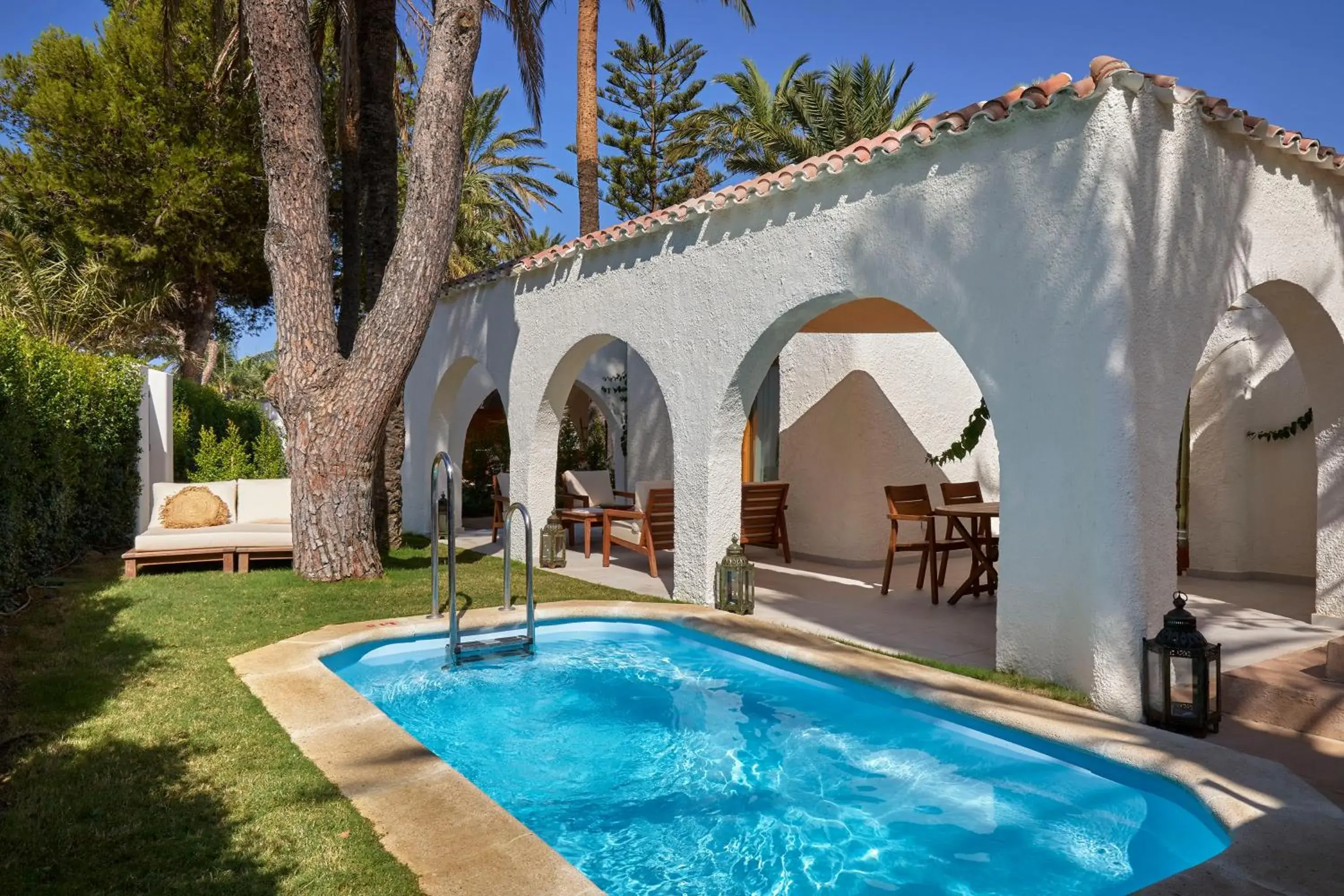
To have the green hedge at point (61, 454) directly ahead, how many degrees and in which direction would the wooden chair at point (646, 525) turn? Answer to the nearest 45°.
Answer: approximately 45° to its left

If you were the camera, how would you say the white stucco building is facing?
facing the viewer and to the left of the viewer

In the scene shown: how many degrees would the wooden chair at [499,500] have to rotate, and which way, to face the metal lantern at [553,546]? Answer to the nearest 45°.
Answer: approximately 90° to its right

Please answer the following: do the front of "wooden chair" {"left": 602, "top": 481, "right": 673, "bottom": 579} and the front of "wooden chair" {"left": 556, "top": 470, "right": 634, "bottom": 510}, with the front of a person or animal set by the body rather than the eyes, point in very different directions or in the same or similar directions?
very different directions

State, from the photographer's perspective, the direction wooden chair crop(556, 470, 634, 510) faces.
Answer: facing the viewer and to the right of the viewer

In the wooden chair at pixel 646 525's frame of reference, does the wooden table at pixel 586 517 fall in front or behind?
in front

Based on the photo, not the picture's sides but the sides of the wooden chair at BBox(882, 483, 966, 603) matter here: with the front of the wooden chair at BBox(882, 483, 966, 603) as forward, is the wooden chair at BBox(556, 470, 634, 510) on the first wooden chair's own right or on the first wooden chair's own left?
on the first wooden chair's own left

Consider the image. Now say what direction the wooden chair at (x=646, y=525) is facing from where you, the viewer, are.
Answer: facing away from the viewer and to the left of the viewer

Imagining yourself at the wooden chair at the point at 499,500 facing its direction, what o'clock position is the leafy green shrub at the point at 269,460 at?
The leafy green shrub is roughly at 7 o'clock from the wooden chair.

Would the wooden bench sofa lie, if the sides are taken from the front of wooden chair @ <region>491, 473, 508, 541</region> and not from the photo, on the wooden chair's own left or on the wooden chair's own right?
on the wooden chair's own right

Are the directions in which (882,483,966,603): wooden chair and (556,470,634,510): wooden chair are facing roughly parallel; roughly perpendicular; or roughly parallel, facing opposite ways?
roughly perpendicular

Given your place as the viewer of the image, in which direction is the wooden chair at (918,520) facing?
facing away from the viewer and to the right of the viewer

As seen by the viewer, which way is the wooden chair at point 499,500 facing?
to the viewer's right

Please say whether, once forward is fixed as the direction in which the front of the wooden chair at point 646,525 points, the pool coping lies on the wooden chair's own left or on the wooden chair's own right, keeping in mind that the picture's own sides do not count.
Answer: on the wooden chair's own left

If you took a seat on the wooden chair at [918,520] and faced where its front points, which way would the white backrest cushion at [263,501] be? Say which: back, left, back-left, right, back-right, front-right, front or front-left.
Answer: back-left

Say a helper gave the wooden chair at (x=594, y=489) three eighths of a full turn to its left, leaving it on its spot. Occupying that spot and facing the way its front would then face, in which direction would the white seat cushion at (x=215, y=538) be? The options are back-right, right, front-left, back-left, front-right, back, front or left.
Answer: back-left

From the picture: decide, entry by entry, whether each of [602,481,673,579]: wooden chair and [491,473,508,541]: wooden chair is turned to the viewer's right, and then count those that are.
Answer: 1

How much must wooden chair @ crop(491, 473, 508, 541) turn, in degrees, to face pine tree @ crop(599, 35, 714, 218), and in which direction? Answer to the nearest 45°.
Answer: approximately 90° to its left
